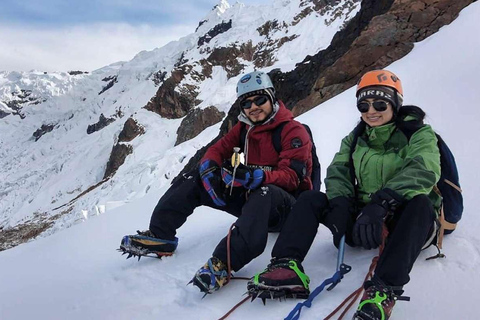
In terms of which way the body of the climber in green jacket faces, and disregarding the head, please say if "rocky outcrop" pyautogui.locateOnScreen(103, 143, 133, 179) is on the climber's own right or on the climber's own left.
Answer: on the climber's own right

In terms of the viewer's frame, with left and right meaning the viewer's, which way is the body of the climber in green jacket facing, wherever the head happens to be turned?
facing the viewer and to the left of the viewer
